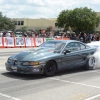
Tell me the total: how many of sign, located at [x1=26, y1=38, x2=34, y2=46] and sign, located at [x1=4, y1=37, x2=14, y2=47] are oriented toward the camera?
2

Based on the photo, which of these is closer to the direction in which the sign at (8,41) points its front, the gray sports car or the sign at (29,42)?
the gray sports car

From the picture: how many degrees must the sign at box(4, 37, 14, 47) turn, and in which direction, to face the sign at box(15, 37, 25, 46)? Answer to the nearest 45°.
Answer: approximately 135° to its left

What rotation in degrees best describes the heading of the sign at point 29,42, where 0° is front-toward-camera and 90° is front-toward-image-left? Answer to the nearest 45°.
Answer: approximately 0°

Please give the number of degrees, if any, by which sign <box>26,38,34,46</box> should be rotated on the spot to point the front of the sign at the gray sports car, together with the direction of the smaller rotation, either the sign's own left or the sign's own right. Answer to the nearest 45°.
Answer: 0° — it already faces it

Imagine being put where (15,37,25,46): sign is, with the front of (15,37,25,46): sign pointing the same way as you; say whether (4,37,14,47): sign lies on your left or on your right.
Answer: on your right

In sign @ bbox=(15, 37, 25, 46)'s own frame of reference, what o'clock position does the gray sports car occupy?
The gray sports car is roughly at 12 o'clock from the sign.
